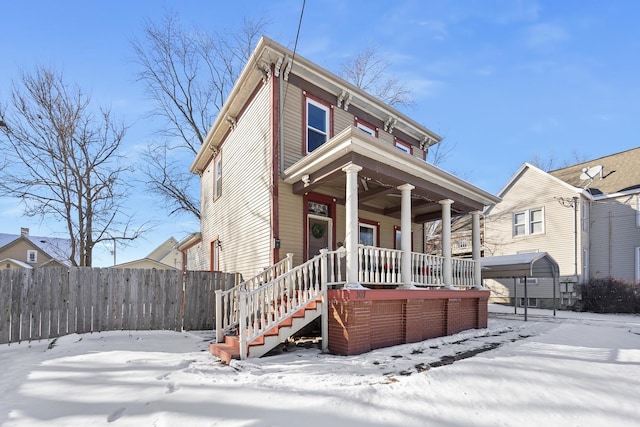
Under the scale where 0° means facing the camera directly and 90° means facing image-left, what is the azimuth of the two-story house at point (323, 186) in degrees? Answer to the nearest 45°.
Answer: approximately 315°

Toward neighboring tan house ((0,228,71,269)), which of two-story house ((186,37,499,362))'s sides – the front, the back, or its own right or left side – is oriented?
back

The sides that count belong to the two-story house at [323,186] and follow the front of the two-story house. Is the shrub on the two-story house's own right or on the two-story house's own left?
on the two-story house's own left

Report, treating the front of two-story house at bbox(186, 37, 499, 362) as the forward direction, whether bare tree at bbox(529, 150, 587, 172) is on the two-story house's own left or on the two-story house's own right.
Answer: on the two-story house's own left

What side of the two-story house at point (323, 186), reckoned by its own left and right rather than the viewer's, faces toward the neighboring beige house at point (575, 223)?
left
